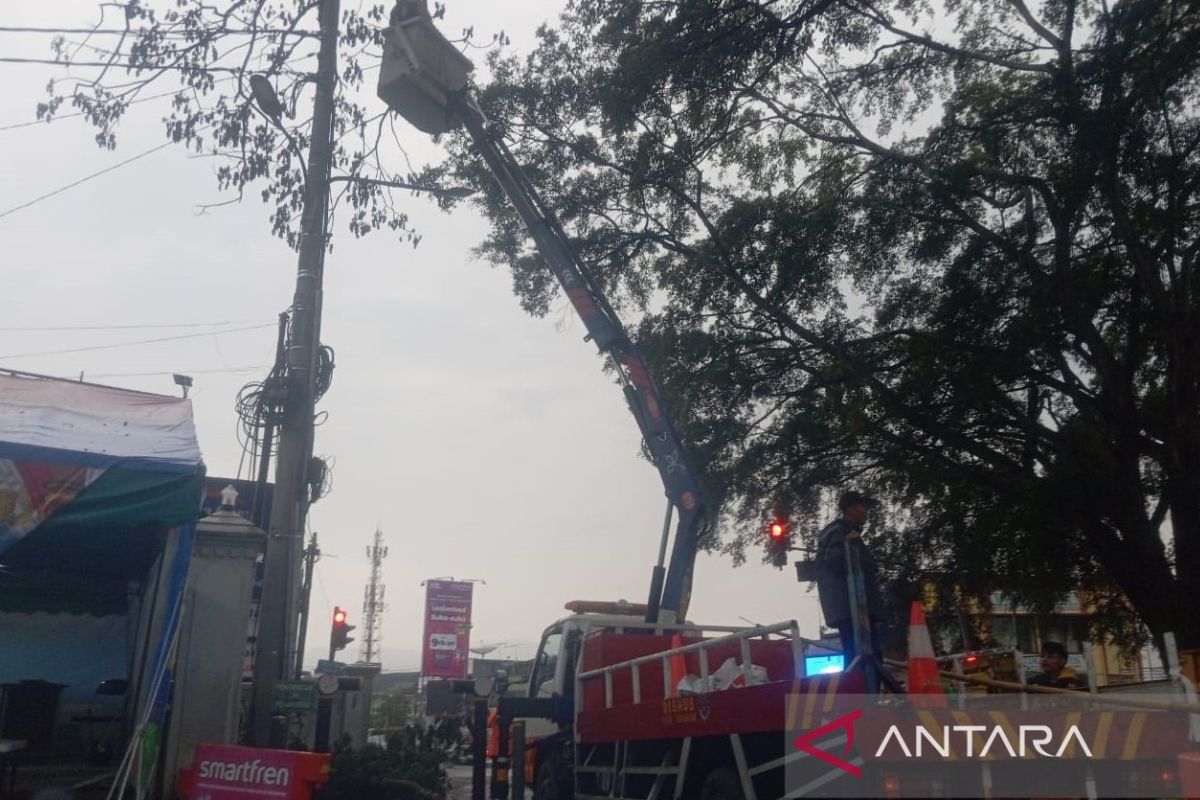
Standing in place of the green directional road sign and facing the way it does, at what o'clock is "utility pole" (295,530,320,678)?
The utility pole is roughly at 6 o'clock from the green directional road sign.

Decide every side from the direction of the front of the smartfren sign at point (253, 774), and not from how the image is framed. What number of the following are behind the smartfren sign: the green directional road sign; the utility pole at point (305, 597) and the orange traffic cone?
2

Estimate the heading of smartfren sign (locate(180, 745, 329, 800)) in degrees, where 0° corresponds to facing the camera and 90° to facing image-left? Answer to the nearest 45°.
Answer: approximately 0°

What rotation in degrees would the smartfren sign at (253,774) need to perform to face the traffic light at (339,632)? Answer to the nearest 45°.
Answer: approximately 180°

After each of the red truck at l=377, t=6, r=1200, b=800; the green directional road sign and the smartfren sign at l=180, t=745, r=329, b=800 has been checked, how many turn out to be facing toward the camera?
2

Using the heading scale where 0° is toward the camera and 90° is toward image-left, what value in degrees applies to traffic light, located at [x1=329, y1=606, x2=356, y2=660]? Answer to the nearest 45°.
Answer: approximately 315°

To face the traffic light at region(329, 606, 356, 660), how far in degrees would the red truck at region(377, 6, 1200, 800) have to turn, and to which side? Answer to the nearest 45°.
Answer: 0° — it already faces it

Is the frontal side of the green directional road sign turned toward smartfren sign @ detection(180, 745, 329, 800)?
yes

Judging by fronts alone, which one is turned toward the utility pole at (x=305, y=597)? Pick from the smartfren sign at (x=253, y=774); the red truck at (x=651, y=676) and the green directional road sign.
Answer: the red truck

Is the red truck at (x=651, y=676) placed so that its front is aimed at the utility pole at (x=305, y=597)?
yes
